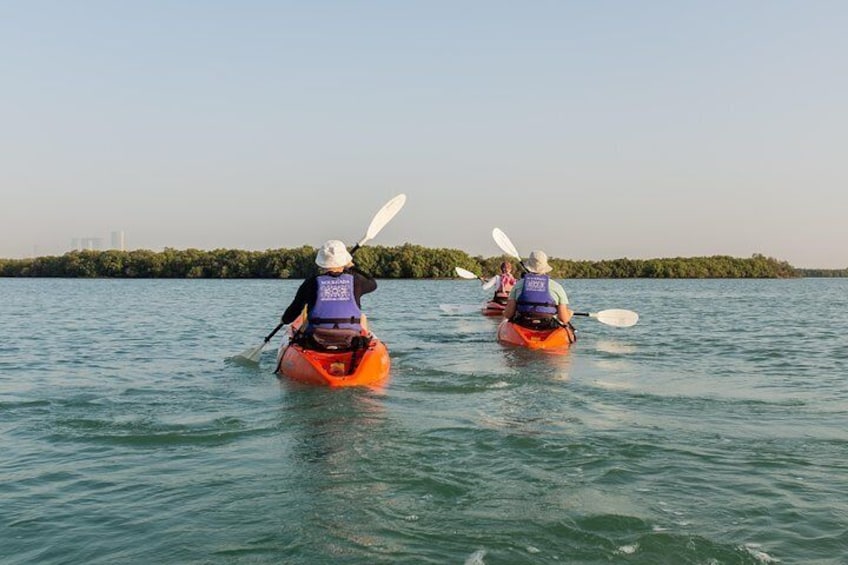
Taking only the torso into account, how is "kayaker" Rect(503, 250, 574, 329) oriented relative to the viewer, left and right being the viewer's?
facing away from the viewer

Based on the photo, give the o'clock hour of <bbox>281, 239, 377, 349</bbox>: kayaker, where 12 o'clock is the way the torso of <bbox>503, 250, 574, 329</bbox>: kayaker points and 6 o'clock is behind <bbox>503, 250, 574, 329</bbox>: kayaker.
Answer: <bbox>281, 239, 377, 349</bbox>: kayaker is roughly at 7 o'clock from <bbox>503, 250, 574, 329</bbox>: kayaker.

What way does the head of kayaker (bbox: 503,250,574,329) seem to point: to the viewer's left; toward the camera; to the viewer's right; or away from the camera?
away from the camera

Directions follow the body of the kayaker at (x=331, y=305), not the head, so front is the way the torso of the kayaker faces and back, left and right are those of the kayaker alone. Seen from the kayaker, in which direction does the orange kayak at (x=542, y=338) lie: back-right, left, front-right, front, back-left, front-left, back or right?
front-right

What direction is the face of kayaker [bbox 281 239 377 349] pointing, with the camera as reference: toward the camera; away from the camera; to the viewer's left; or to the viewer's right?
away from the camera

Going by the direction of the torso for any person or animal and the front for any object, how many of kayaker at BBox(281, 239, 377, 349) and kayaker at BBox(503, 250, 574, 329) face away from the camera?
2

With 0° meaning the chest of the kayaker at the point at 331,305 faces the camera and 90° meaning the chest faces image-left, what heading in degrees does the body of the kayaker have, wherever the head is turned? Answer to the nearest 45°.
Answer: approximately 180°

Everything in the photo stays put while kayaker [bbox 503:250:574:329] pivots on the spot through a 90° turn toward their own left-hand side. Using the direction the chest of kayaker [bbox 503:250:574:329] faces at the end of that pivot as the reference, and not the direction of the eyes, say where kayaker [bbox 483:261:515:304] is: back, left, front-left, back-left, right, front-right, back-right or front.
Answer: right

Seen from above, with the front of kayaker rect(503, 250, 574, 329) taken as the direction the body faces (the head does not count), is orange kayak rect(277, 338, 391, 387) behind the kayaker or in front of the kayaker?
behind
